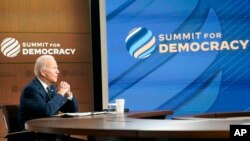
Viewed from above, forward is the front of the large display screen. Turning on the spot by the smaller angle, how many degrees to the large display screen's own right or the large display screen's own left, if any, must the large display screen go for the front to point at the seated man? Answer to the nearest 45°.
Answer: approximately 45° to the large display screen's own right

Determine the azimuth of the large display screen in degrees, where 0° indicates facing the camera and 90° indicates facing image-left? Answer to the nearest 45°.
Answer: approximately 0°

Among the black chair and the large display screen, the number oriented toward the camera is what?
1

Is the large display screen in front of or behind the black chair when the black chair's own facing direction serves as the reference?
in front

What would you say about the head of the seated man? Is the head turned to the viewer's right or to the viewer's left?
to the viewer's right

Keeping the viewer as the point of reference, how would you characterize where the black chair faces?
facing to the right of the viewer

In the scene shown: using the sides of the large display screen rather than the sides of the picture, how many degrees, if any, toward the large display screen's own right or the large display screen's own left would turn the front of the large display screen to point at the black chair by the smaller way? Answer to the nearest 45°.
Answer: approximately 45° to the large display screen's own right
